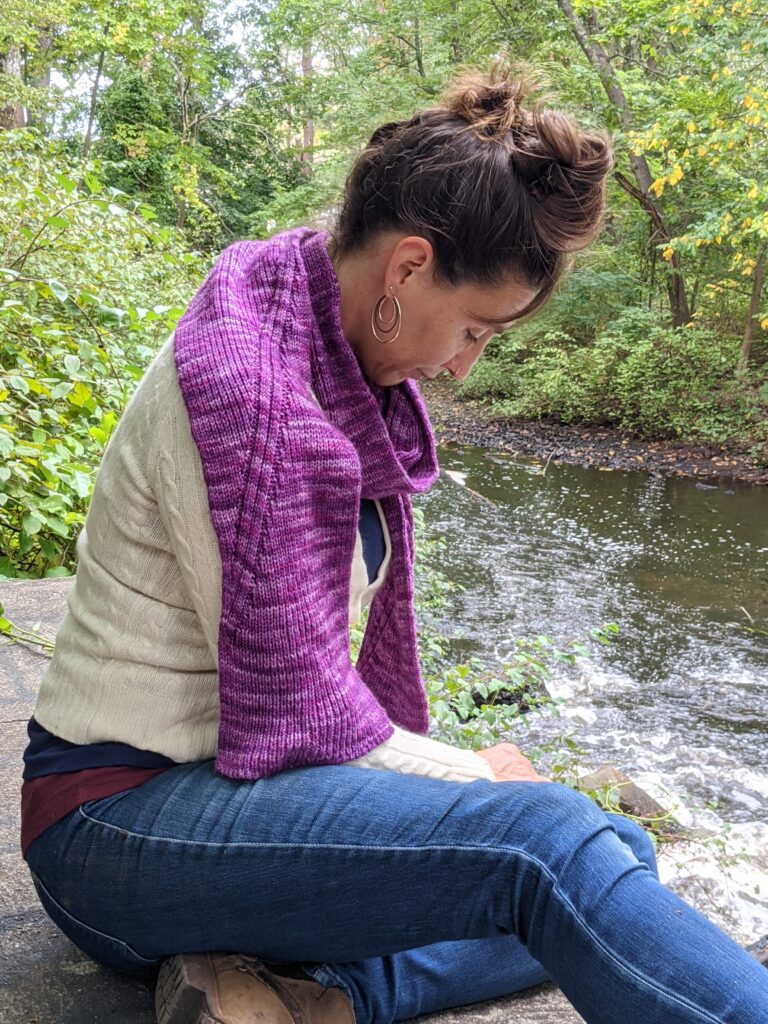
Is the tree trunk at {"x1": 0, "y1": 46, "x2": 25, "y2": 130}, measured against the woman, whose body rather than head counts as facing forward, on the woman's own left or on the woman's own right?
on the woman's own left

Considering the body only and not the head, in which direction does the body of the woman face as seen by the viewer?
to the viewer's right

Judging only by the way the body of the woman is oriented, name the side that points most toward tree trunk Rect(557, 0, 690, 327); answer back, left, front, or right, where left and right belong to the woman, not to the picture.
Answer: left

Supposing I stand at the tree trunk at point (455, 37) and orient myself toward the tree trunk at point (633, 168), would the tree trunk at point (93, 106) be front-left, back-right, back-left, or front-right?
back-right

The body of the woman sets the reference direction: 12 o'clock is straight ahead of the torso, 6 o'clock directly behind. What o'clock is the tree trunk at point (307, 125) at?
The tree trunk is roughly at 9 o'clock from the woman.

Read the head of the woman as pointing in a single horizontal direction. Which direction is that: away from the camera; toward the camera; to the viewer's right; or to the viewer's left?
to the viewer's right

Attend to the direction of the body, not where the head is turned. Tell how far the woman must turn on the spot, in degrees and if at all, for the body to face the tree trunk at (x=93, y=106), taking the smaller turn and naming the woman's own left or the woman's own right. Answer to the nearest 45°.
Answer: approximately 90° to the woman's own left
